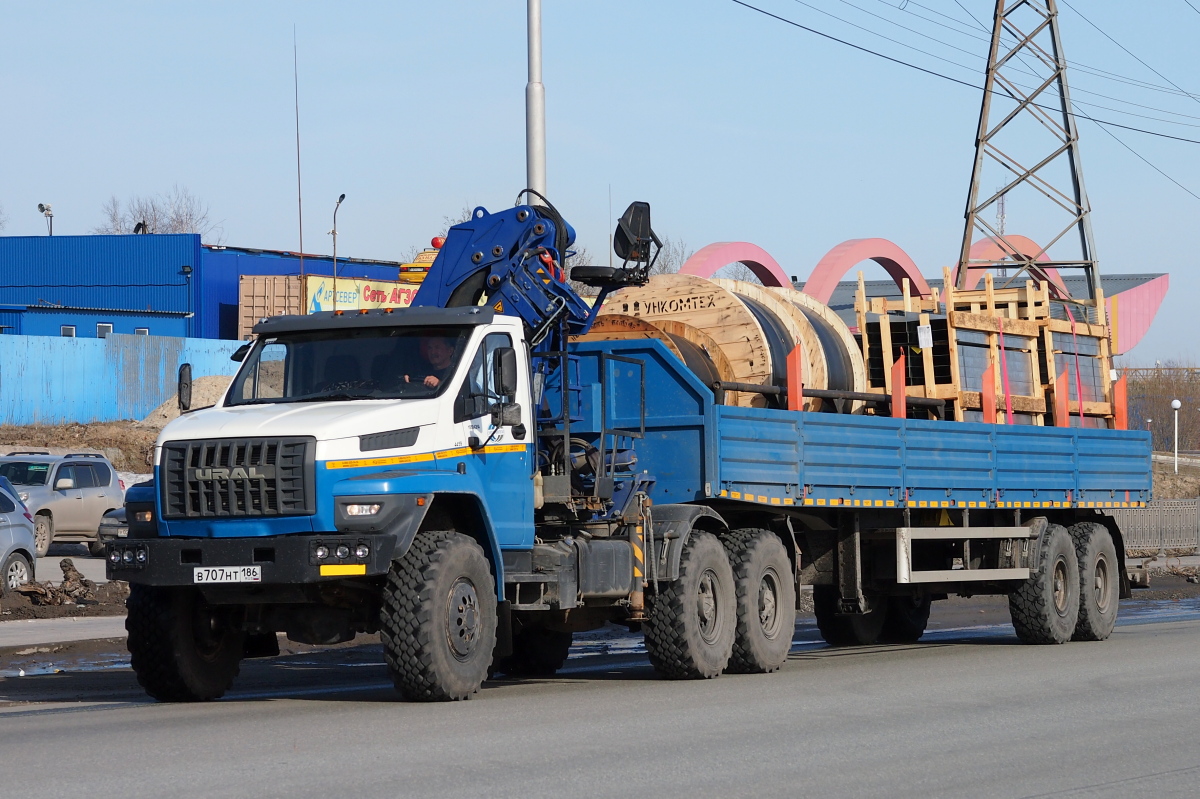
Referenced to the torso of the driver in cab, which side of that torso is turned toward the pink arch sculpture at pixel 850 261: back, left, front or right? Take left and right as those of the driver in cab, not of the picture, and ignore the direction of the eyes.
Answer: back

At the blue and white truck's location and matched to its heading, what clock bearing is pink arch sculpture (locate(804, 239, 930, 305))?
The pink arch sculpture is roughly at 5 o'clock from the blue and white truck.

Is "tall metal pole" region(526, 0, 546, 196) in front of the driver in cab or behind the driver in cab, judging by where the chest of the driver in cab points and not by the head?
behind

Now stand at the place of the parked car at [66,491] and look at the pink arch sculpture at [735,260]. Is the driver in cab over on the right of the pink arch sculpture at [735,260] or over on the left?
right

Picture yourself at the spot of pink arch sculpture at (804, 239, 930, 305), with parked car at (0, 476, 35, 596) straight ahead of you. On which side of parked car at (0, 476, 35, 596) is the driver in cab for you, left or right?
left

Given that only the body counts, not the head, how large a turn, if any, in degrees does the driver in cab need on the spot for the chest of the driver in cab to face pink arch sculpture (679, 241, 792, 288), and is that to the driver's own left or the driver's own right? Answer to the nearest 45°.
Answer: approximately 135° to the driver's own right

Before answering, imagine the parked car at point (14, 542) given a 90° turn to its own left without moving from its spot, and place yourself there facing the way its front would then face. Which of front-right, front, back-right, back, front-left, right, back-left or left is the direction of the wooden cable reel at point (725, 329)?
front

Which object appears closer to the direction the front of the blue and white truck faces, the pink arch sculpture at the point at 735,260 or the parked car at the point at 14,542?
the parked car

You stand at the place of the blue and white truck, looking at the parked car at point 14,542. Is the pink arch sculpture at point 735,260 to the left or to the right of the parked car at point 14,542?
right

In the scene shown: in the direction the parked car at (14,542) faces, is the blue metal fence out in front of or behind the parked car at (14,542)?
behind
